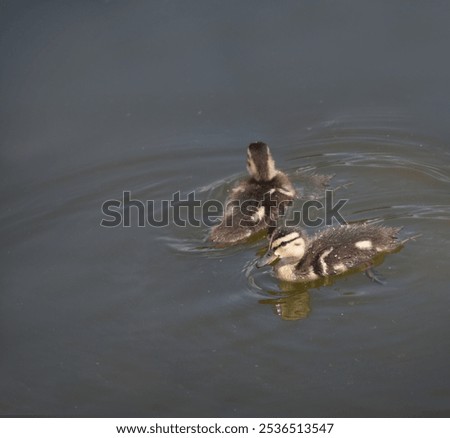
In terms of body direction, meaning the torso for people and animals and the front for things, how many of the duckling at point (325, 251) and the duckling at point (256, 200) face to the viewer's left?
1

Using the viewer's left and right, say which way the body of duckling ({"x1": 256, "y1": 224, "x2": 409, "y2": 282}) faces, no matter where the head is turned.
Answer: facing to the left of the viewer

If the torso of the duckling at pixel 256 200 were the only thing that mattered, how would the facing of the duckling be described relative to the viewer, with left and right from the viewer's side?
facing away from the viewer and to the right of the viewer
